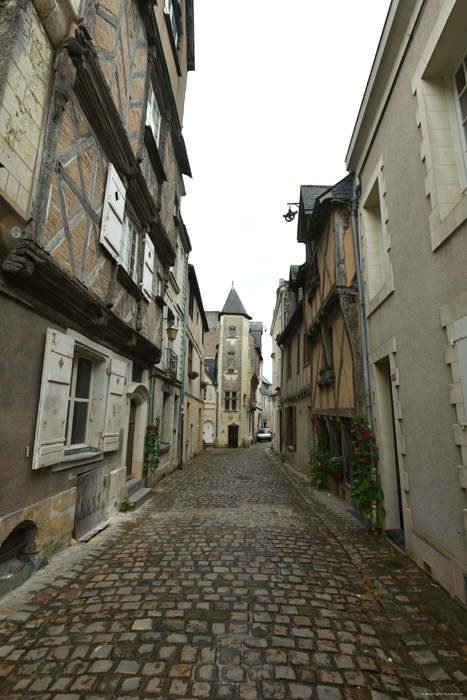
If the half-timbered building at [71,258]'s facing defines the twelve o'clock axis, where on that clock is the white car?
The white car is roughly at 10 o'clock from the half-timbered building.

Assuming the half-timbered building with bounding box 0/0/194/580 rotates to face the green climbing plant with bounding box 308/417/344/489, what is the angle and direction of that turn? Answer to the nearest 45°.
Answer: approximately 45° to its left

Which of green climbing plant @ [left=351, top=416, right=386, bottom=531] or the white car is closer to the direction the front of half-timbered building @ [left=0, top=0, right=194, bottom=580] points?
the green climbing plant

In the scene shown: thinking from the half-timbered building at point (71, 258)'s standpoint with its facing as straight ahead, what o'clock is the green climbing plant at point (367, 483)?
The green climbing plant is roughly at 12 o'clock from the half-timbered building.

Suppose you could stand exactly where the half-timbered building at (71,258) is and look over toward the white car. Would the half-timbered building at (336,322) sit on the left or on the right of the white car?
right

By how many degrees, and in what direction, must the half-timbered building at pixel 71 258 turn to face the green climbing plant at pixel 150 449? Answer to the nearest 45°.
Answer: approximately 45° to its left

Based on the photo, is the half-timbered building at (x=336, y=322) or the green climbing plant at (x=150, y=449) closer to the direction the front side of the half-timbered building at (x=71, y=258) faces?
the half-timbered building

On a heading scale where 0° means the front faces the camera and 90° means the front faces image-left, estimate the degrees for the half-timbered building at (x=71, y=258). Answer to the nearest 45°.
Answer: approximately 270°
